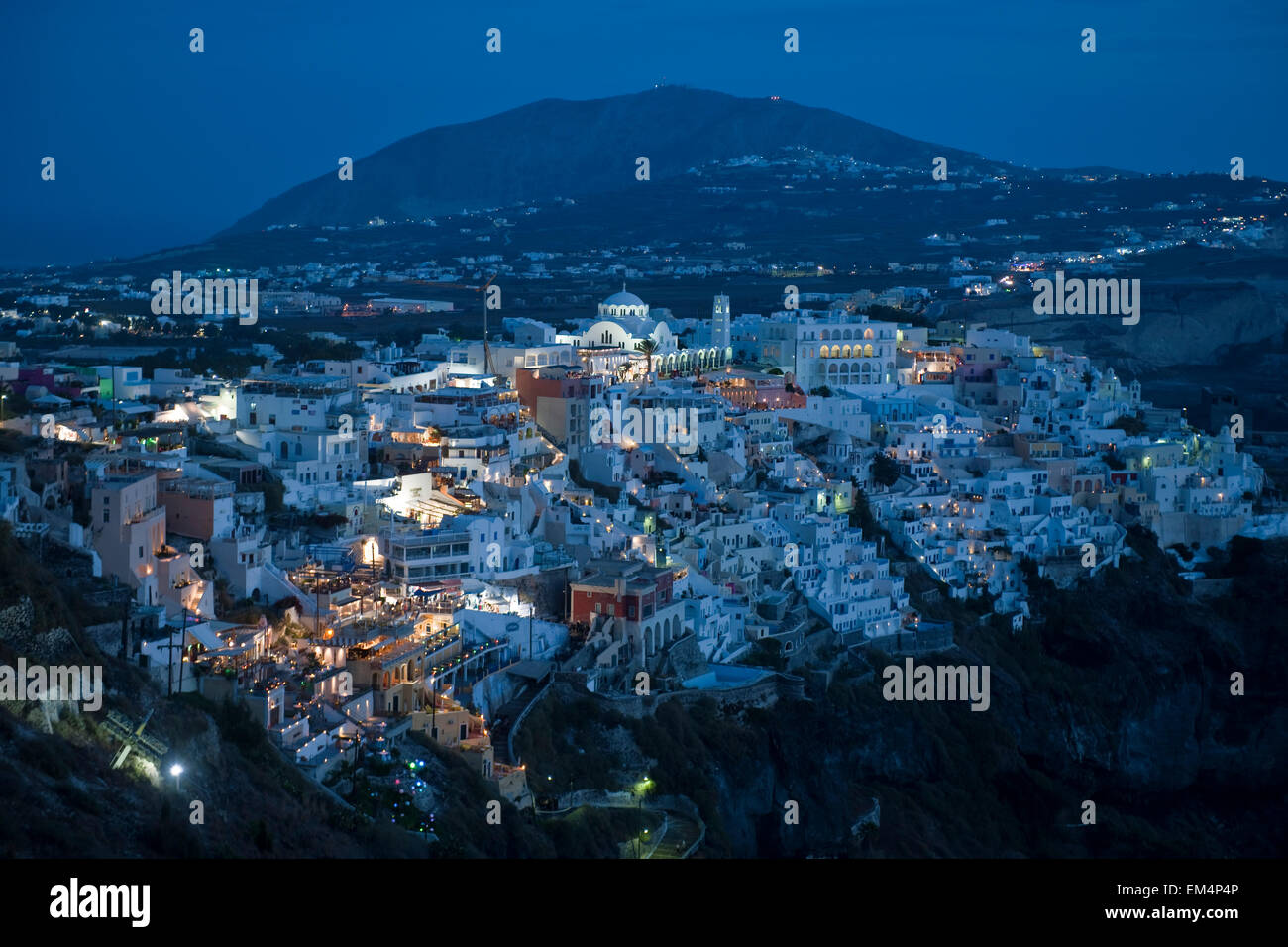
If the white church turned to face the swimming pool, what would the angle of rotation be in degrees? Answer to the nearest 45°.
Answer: approximately 45° to its right
